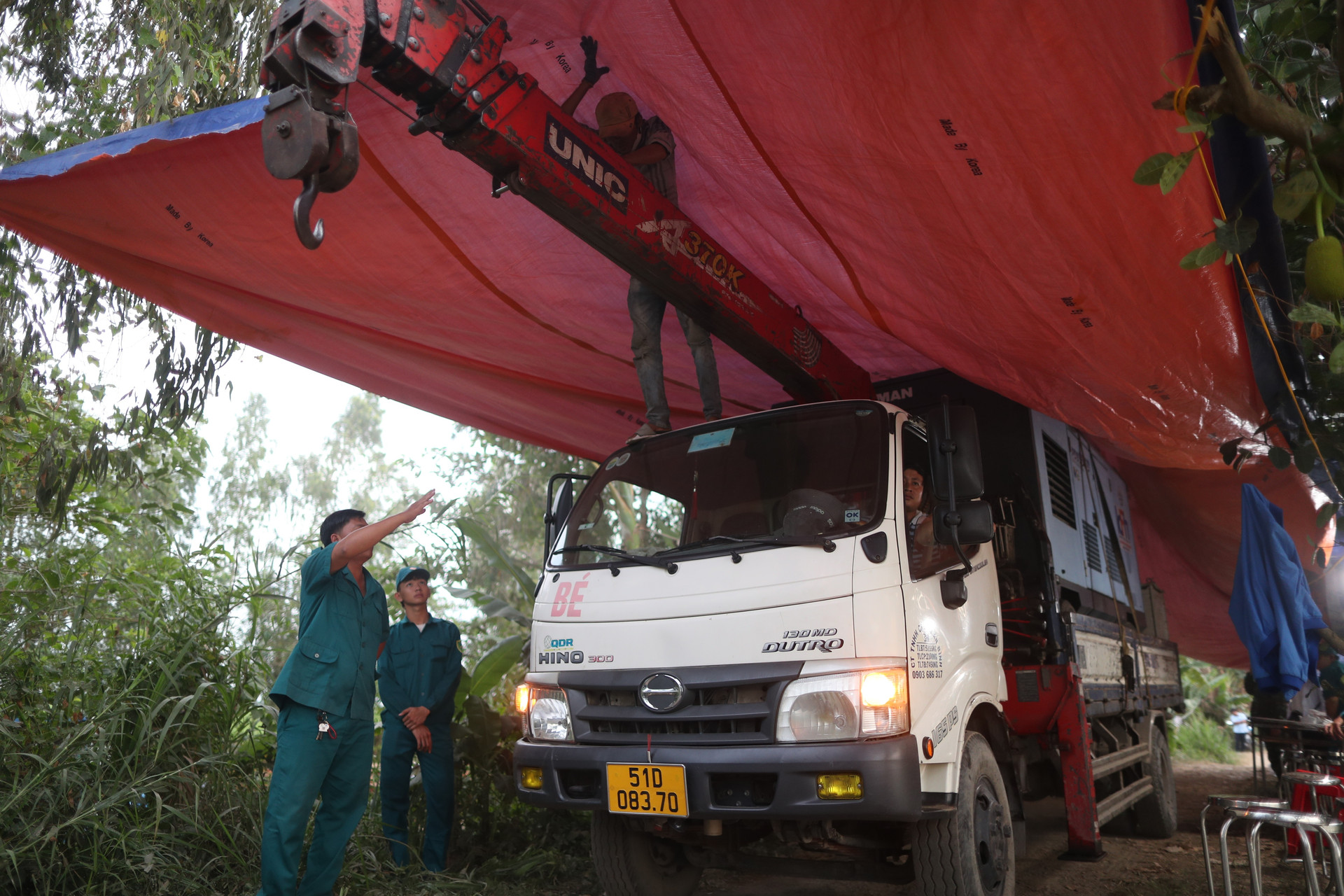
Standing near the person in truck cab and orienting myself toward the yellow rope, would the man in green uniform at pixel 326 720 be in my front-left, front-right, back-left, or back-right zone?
back-right

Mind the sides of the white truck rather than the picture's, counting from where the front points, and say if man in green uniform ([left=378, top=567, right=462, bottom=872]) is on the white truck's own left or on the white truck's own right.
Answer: on the white truck's own right

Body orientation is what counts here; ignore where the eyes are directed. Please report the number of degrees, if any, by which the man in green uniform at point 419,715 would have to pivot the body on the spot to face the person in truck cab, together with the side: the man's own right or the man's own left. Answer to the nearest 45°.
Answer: approximately 45° to the man's own left

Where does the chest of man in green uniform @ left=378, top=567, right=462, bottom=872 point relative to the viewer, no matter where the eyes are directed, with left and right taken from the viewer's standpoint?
facing the viewer

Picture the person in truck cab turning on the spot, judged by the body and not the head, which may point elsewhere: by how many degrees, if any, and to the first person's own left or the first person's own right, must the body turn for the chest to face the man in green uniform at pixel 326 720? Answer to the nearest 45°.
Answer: approximately 45° to the first person's own right

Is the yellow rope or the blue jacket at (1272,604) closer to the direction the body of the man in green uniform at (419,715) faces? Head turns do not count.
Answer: the yellow rope

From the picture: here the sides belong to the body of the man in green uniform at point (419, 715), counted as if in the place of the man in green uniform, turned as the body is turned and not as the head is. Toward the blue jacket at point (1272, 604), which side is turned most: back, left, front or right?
left

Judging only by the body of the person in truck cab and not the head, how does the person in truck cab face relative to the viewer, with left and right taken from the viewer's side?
facing the viewer and to the left of the viewer
